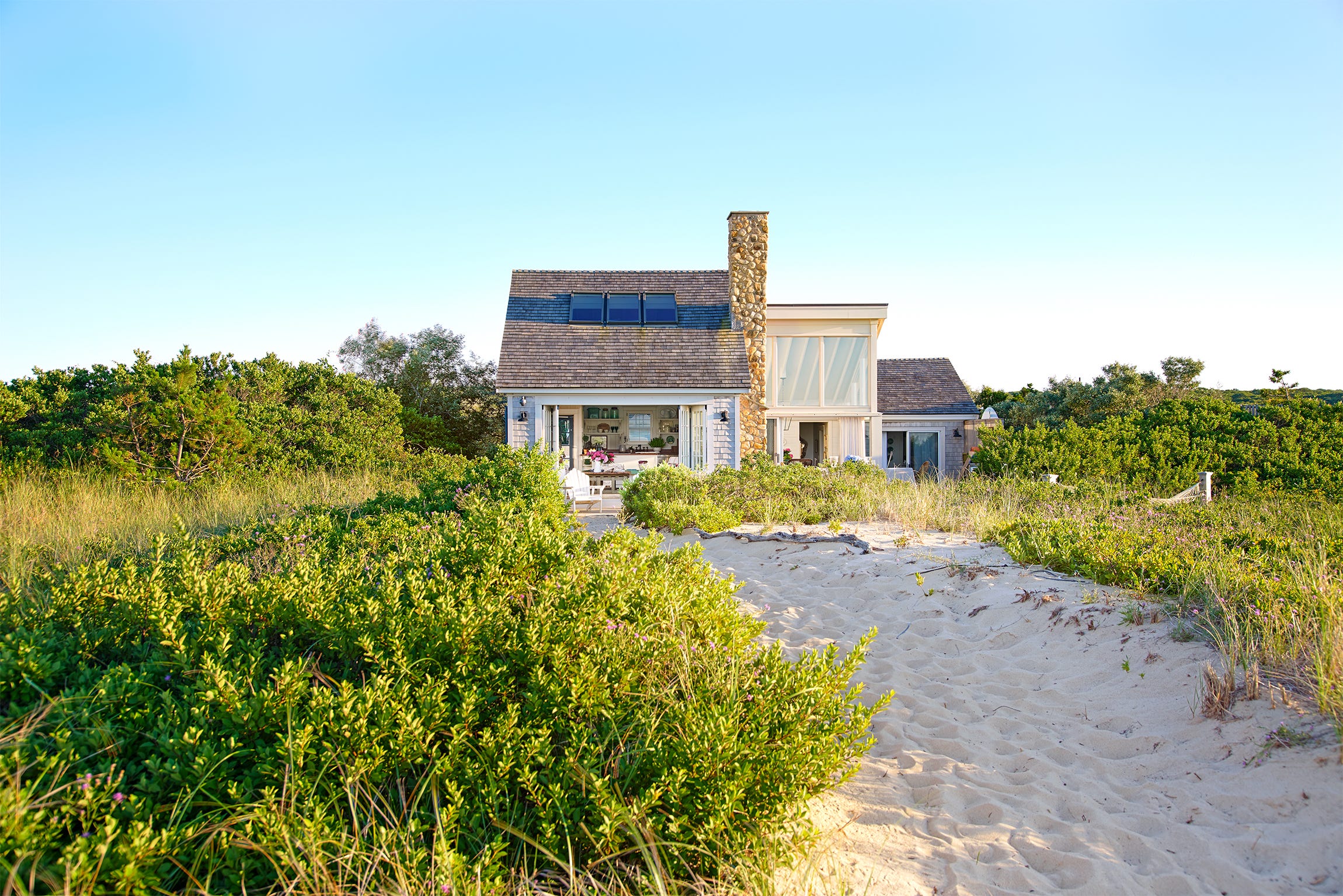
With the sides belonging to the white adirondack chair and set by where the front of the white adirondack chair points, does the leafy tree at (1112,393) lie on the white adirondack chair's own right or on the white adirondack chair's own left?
on the white adirondack chair's own left

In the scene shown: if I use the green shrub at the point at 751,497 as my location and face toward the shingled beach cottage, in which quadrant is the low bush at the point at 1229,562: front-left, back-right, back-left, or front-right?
back-right

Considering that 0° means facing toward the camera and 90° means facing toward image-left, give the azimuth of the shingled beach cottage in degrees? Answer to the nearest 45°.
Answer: approximately 0°

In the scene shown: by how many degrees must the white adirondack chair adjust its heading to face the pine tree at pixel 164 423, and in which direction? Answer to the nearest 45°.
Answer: approximately 135° to its right

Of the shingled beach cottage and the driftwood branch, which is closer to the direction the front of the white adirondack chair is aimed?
the driftwood branch

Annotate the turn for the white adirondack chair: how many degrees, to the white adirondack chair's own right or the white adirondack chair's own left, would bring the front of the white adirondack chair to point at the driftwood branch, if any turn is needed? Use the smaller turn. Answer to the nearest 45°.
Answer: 0° — it already faces it

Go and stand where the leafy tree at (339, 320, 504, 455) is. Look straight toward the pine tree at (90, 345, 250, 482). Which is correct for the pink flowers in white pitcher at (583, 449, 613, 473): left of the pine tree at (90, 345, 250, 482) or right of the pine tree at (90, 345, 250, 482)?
left

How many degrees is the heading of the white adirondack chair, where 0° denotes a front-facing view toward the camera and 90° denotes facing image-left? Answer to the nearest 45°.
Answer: approximately 315°

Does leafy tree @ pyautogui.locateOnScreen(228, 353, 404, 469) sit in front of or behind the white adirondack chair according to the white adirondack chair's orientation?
behind

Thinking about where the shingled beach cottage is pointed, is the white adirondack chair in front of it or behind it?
in front

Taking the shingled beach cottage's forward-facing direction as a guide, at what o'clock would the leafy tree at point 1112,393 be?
The leafy tree is roughly at 8 o'clock from the shingled beach cottage.
